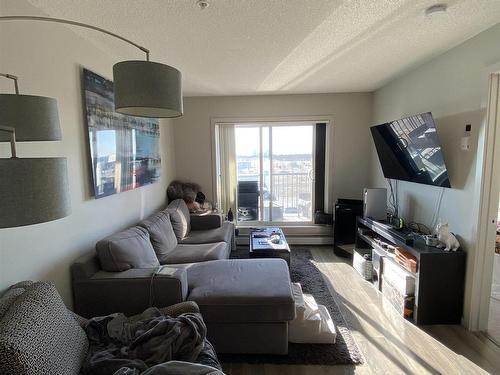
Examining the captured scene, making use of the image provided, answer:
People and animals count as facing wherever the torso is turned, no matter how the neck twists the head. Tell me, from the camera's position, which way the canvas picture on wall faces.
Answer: facing the viewer and to the right of the viewer

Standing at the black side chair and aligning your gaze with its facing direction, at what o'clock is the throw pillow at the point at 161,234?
The throw pillow is roughly at 1 o'clock from the black side chair.

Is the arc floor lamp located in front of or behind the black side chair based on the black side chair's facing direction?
in front

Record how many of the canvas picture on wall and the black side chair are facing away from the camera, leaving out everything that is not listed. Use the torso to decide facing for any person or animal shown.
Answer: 0

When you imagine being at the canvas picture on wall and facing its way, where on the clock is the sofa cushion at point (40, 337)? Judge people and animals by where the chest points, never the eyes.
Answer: The sofa cushion is roughly at 2 o'clock from the canvas picture on wall.

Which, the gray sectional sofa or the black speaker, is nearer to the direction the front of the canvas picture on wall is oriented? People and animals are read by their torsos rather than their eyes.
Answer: the gray sectional sofa

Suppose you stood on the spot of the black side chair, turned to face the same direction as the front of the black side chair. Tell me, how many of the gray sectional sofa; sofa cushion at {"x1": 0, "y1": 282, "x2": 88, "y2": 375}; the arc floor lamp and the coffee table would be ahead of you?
4

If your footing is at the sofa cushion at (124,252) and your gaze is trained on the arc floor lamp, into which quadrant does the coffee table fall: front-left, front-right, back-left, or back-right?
back-left

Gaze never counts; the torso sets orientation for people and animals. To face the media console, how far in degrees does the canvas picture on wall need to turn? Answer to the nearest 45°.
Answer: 0° — it already faces it

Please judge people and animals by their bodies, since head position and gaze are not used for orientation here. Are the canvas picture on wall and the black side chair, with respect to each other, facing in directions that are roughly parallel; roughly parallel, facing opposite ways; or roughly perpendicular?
roughly perpendicular

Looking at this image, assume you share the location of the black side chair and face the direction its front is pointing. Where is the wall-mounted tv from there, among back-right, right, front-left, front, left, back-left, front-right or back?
front-left

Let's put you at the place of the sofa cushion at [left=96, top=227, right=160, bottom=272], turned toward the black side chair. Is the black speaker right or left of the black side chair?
right

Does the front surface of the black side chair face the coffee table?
yes
